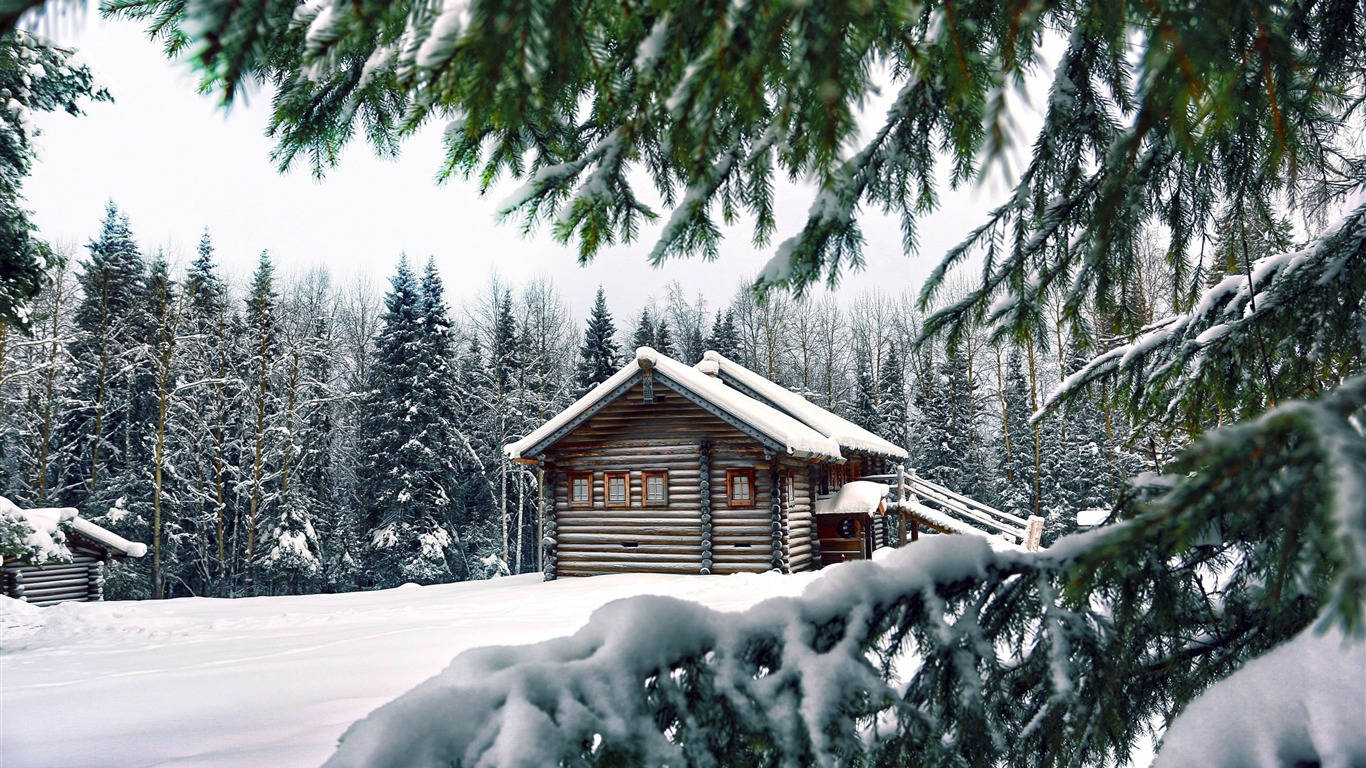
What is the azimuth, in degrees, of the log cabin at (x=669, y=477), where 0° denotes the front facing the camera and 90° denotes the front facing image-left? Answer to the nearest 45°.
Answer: approximately 0°

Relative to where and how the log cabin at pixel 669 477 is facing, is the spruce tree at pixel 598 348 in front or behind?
behind

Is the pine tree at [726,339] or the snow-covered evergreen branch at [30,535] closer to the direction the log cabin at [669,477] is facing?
the snow-covered evergreen branch

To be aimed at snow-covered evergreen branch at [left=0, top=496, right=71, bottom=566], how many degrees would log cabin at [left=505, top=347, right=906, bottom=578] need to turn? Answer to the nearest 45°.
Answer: approximately 45° to its right

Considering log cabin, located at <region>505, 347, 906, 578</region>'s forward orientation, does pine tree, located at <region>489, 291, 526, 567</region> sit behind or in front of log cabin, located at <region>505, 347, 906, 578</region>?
behind

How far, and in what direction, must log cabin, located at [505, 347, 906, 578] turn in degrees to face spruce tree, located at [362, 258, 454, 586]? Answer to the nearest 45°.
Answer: approximately 135° to its right

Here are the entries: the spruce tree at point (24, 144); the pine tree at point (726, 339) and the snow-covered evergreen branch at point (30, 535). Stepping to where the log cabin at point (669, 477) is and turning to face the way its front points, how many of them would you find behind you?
1

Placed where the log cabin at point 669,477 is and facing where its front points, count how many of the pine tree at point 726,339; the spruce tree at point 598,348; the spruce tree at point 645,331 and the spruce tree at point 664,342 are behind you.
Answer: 4

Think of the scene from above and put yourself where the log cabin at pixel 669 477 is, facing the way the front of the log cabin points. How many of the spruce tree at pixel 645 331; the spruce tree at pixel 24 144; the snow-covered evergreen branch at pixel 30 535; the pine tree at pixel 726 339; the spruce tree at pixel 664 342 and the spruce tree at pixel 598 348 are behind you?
4

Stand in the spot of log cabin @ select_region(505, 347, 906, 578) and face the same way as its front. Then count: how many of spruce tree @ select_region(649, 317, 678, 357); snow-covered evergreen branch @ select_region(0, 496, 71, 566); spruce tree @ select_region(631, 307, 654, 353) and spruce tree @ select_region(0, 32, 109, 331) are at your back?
2

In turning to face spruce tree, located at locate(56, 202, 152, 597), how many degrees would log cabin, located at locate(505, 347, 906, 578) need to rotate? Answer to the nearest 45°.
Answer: approximately 135° to its right

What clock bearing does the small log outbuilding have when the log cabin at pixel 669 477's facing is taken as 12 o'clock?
The small log outbuilding is roughly at 3 o'clock from the log cabin.

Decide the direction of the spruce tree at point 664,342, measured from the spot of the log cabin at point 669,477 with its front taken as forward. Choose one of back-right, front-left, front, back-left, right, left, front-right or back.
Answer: back

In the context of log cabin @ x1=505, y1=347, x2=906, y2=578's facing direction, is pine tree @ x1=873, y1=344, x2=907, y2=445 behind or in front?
behind

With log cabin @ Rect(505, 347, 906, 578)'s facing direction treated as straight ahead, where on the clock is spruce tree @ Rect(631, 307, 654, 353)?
The spruce tree is roughly at 6 o'clock from the log cabin.

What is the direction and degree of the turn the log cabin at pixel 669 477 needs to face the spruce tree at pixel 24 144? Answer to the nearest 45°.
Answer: approximately 45° to its right
